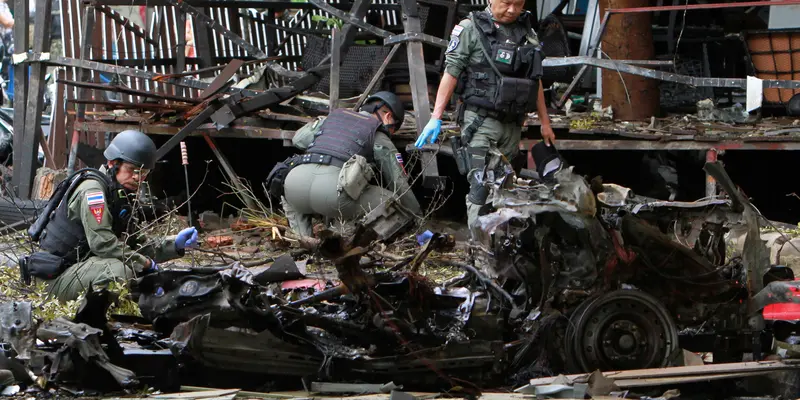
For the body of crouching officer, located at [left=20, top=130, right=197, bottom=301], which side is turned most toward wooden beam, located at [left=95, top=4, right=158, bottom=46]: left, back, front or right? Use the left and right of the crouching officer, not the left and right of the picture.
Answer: left

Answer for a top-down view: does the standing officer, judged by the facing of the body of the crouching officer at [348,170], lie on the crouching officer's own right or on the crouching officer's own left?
on the crouching officer's own right

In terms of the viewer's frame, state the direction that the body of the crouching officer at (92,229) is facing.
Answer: to the viewer's right

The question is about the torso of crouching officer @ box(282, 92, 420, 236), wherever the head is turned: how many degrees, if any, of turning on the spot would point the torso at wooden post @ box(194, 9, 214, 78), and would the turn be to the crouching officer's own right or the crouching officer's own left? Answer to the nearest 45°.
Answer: approximately 90° to the crouching officer's own left

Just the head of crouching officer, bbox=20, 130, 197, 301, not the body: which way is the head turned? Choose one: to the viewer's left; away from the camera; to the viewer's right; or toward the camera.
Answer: to the viewer's right

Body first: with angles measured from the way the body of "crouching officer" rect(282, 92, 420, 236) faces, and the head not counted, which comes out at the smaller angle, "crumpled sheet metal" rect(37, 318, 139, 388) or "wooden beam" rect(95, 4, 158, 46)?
the wooden beam

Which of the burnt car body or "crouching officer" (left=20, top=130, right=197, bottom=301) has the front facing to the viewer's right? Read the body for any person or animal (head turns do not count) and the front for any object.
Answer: the crouching officer

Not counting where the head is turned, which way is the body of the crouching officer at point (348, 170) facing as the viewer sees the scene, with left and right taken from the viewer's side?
facing away from the viewer and to the right of the viewer

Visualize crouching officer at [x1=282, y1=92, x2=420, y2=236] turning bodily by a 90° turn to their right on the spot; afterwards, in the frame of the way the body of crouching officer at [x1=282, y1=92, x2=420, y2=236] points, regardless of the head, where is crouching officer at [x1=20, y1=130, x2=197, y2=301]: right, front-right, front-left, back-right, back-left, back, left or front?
right

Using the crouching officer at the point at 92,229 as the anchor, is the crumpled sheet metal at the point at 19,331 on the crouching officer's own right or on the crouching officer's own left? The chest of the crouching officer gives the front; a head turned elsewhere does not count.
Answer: on the crouching officer's own right
